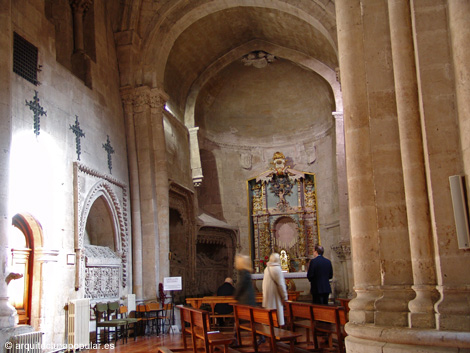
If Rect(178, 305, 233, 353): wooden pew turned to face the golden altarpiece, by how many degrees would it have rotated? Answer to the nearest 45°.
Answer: approximately 45° to its left

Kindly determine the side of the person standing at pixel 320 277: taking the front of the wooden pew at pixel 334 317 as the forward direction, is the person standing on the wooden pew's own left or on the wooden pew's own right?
on the wooden pew's own left

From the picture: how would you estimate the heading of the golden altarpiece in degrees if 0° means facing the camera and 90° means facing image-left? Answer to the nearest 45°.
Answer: approximately 0°

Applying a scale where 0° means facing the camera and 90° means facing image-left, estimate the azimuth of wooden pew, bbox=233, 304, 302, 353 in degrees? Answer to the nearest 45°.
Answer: approximately 225°

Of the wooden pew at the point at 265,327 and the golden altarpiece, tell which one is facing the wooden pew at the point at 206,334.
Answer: the golden altarpiece

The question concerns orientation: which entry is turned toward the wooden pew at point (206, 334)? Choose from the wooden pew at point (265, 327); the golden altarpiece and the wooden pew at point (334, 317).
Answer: the golden altarpiece

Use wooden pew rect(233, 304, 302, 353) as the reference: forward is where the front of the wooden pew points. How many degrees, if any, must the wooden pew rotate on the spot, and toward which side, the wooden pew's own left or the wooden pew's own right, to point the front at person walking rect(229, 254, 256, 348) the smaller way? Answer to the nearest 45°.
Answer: approximately 45° to the wooden pew's own left

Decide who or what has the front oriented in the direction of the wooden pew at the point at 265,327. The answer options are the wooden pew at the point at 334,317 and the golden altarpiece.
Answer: the golden altarpiece

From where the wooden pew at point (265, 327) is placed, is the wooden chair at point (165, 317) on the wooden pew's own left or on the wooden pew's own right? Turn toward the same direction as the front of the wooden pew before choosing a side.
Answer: on the wooden pew's own left

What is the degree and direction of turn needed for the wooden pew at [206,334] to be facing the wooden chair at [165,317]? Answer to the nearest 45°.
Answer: approximately 45° to its left
